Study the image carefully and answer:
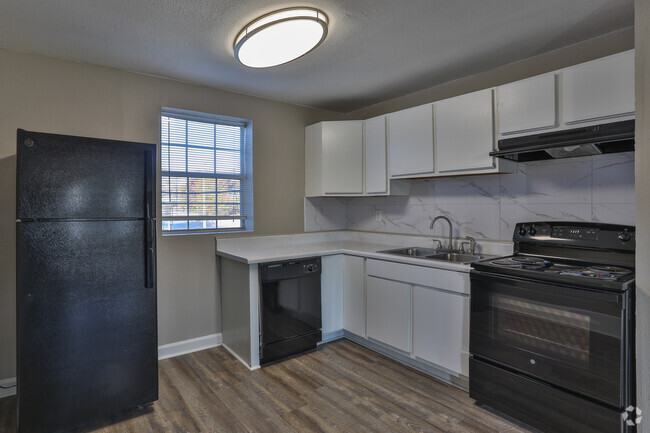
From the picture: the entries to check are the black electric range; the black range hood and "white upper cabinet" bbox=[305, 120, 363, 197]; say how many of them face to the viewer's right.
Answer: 0

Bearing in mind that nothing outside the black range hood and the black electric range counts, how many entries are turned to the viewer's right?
0

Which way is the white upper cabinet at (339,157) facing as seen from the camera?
toward the camera

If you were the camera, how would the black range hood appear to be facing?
facing the viewer and to the left of the viewer

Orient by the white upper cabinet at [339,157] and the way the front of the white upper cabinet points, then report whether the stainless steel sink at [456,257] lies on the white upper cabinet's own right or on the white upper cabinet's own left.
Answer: on the white upper cabinet's own left

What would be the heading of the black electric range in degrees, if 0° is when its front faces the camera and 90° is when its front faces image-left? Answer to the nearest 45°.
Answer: approximately 45°

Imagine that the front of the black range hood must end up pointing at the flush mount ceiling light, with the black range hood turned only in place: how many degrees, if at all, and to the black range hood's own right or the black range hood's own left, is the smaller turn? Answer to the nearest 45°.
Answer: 0° — it already faces it

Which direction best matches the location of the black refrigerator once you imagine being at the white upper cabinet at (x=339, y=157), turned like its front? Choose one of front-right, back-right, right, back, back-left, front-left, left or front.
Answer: front-right

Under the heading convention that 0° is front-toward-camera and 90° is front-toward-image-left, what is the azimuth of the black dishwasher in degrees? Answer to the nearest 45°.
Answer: approximately 315°

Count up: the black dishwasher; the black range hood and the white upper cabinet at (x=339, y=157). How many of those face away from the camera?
0
